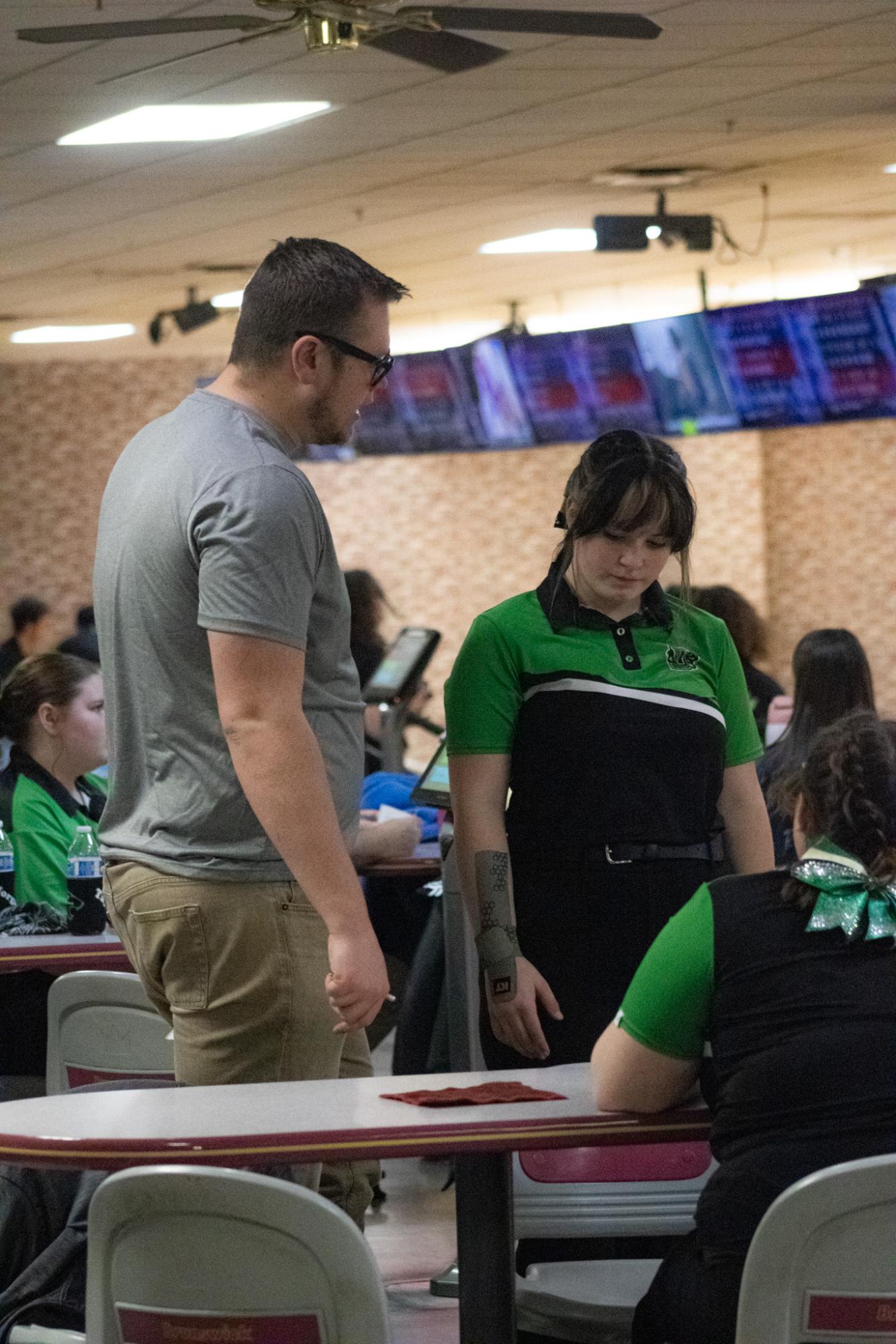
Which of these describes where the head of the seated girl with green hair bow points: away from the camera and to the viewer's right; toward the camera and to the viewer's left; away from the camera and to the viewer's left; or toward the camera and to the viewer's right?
away from the camera and to the viewer's left

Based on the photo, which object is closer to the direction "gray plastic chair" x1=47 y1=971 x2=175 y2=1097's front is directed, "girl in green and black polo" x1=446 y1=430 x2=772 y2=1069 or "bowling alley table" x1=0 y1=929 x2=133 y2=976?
the bowling alley table

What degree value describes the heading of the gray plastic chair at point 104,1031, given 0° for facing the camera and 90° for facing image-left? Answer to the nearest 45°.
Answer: approximately 180°

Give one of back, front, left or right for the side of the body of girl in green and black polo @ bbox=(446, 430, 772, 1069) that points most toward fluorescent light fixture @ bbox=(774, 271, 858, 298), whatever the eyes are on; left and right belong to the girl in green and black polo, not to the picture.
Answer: back

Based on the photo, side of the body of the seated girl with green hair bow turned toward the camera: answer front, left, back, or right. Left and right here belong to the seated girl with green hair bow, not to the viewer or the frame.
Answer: back

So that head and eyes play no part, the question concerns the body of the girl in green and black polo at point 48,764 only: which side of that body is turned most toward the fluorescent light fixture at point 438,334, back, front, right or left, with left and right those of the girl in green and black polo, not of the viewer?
left

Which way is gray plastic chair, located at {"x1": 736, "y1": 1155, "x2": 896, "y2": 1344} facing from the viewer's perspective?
away from the camera

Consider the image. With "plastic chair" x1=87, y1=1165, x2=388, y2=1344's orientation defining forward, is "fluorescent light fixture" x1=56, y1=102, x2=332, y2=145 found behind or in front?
in front
